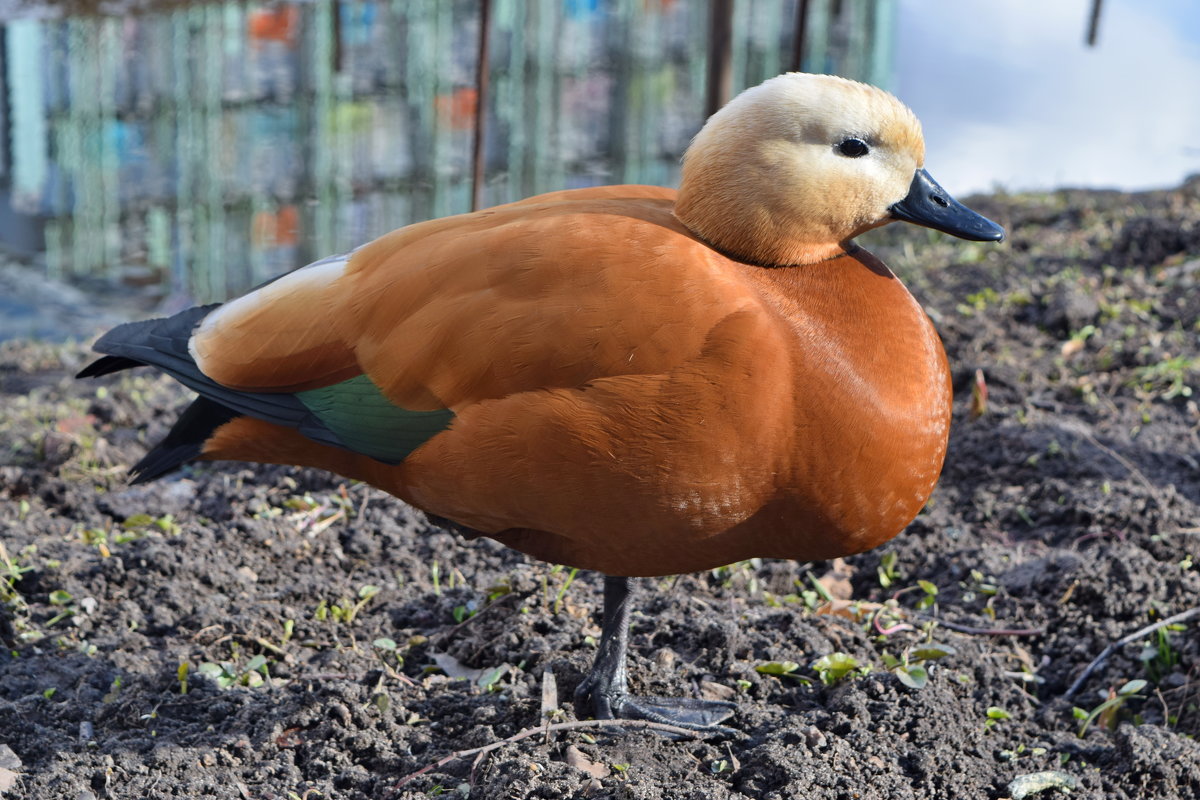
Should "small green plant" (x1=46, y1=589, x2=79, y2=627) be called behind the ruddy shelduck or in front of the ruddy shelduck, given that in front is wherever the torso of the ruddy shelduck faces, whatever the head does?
behind

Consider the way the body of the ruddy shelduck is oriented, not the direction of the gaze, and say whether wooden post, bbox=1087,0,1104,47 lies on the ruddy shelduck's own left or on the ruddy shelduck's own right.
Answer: on the ruddy shelduck's own left

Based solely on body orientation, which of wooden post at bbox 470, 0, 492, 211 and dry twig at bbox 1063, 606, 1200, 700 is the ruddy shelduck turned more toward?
the dry twig

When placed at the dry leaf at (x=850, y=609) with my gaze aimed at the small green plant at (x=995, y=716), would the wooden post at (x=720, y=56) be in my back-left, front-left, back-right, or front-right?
back-left

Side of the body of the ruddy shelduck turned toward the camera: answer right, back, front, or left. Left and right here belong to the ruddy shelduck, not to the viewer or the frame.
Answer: right

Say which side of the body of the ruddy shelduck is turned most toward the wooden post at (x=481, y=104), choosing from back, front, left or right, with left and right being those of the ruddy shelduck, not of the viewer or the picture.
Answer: left

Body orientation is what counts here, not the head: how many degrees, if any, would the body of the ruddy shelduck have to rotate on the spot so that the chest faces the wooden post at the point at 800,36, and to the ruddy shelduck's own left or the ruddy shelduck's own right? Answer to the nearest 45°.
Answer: approximately 90° to the ruddy shelduck's own left

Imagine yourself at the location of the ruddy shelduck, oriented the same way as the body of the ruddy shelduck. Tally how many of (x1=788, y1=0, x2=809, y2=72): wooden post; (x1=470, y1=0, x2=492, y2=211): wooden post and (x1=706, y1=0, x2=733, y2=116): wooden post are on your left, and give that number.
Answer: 3

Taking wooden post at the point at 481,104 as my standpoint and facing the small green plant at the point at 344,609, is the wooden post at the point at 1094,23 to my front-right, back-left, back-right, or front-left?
back-left
